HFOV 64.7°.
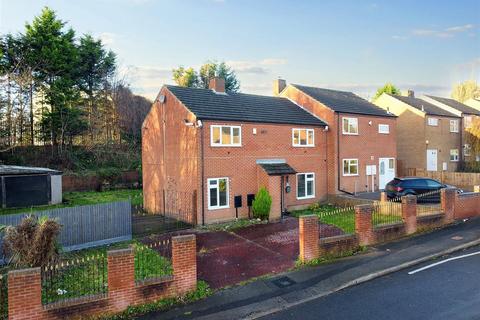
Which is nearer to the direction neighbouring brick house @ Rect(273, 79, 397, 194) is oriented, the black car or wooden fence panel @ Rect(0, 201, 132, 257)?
the black car

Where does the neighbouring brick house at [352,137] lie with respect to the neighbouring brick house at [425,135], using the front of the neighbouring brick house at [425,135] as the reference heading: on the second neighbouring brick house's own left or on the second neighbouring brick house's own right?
on the second neighbouring brick house's own right

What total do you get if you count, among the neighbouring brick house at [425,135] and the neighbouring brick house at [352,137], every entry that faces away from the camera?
0

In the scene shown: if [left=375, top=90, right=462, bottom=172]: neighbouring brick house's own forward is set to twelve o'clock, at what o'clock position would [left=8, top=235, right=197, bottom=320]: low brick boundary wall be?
The low brick boundary wall is roughly at 2 o'clock from the neighbouring brick house.

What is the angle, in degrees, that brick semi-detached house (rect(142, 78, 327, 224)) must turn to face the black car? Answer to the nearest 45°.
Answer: approximately 45° to its left

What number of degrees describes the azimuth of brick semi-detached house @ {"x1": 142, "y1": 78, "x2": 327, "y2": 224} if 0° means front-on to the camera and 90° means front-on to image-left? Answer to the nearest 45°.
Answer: approximately 315°

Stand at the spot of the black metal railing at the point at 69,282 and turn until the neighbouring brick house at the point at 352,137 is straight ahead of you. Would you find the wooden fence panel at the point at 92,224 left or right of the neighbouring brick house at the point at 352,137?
left

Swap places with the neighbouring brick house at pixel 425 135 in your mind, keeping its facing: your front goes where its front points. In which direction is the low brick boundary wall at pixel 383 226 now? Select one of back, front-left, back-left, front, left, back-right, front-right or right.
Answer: front-right

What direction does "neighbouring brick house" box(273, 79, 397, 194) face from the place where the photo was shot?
facing the viewer and to the right of the viewer

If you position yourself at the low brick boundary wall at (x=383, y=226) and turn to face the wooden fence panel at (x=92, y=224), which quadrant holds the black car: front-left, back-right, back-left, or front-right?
back-right

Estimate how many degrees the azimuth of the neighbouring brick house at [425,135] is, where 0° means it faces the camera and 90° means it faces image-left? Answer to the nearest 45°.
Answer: approximately 315°

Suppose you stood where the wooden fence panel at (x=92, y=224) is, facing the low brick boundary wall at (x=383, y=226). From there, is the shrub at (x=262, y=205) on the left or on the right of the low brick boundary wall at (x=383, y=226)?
left

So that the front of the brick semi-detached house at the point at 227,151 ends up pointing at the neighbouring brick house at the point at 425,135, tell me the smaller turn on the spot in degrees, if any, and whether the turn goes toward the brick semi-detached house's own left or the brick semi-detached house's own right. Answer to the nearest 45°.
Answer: approximately 90° to the brick semi-detached house's own left

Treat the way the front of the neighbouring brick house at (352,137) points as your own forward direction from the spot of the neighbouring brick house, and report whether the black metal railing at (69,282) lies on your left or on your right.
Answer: on your right
